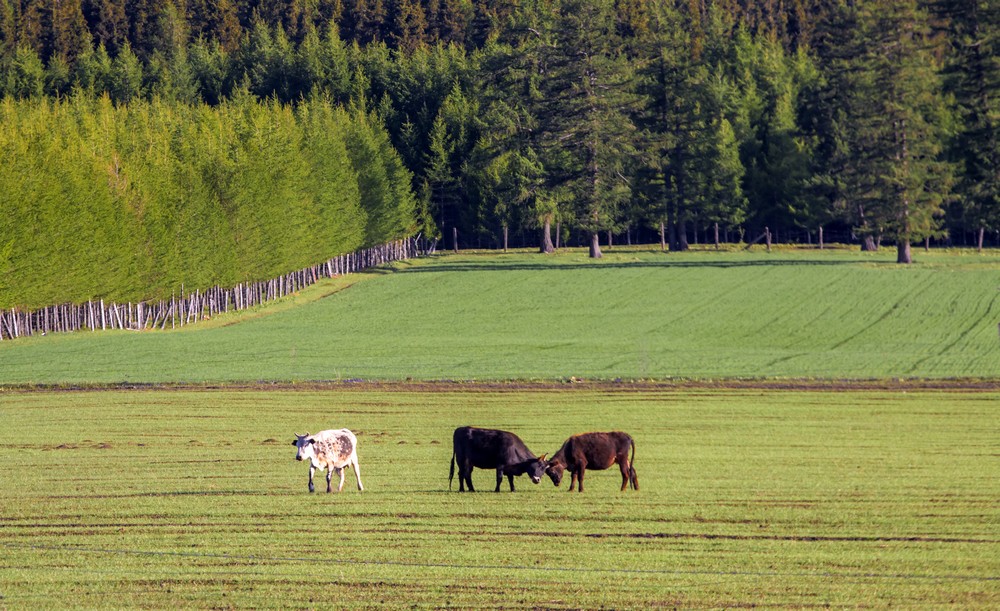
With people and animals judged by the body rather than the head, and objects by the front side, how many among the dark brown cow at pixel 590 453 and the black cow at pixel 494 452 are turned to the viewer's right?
1

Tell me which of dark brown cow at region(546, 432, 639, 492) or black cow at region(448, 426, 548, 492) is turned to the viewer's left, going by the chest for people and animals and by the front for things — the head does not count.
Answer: dark brown cow at region(546, 432, 639, 492)

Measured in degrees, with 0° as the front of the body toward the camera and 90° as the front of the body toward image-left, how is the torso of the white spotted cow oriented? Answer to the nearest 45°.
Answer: approximately 45°

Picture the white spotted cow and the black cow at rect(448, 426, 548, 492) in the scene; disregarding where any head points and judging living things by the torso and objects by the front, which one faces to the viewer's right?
the black cow

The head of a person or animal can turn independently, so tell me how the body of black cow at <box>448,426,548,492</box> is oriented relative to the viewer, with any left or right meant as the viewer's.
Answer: facing to the right of the viewer

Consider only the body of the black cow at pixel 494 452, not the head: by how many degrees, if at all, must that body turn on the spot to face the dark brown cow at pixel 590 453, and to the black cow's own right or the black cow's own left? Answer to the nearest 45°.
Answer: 0° — it already faces it

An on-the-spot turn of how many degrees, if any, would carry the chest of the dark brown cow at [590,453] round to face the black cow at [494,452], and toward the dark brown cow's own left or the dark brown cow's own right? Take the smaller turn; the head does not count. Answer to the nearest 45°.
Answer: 0° — it already faces it

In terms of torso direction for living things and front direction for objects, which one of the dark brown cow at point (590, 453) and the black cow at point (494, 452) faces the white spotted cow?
the dark brown cow at point (590, 453)

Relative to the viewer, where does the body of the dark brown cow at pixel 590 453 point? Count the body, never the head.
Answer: to the viewer's left

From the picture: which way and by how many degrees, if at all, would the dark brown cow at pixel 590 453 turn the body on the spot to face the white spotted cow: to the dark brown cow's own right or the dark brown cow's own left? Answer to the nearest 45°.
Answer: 0° — it already faces it

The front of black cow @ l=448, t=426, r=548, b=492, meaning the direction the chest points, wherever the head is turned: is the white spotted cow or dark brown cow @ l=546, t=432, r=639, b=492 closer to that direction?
the dark brown cow

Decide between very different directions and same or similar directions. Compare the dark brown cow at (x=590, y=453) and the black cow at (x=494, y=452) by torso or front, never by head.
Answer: very different directions

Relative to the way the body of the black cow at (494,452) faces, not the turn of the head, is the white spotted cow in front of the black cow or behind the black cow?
behind
